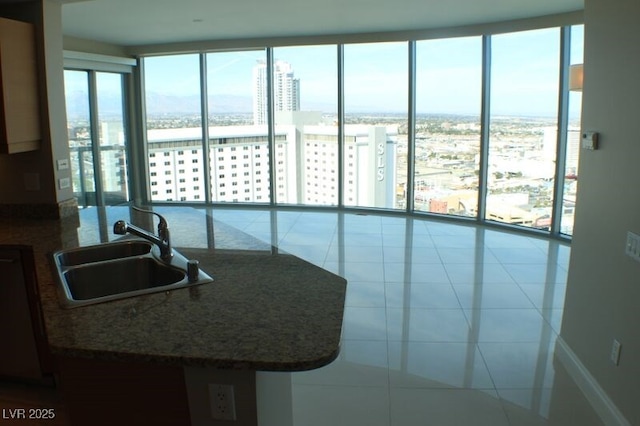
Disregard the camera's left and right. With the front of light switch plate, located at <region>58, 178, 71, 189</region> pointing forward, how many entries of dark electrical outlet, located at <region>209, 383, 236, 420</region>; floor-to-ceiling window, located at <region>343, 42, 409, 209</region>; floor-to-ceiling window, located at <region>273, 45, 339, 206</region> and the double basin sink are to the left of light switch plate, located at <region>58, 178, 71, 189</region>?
2

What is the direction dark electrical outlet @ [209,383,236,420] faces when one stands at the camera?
facing the viewer

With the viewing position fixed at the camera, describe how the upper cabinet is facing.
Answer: facing the viewer and to the right of the viewer

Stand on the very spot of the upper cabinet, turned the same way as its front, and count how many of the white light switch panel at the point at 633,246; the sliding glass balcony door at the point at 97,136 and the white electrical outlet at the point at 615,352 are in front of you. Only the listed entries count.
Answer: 2

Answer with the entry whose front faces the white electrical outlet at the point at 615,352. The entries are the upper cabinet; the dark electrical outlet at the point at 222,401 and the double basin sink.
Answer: the upper cabinet

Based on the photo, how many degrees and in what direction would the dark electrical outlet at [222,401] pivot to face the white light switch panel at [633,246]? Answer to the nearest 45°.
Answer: approximately 90° to its left

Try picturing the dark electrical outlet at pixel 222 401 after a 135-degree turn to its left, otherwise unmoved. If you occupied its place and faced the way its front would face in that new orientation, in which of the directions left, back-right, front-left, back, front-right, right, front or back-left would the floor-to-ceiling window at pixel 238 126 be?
front-left
